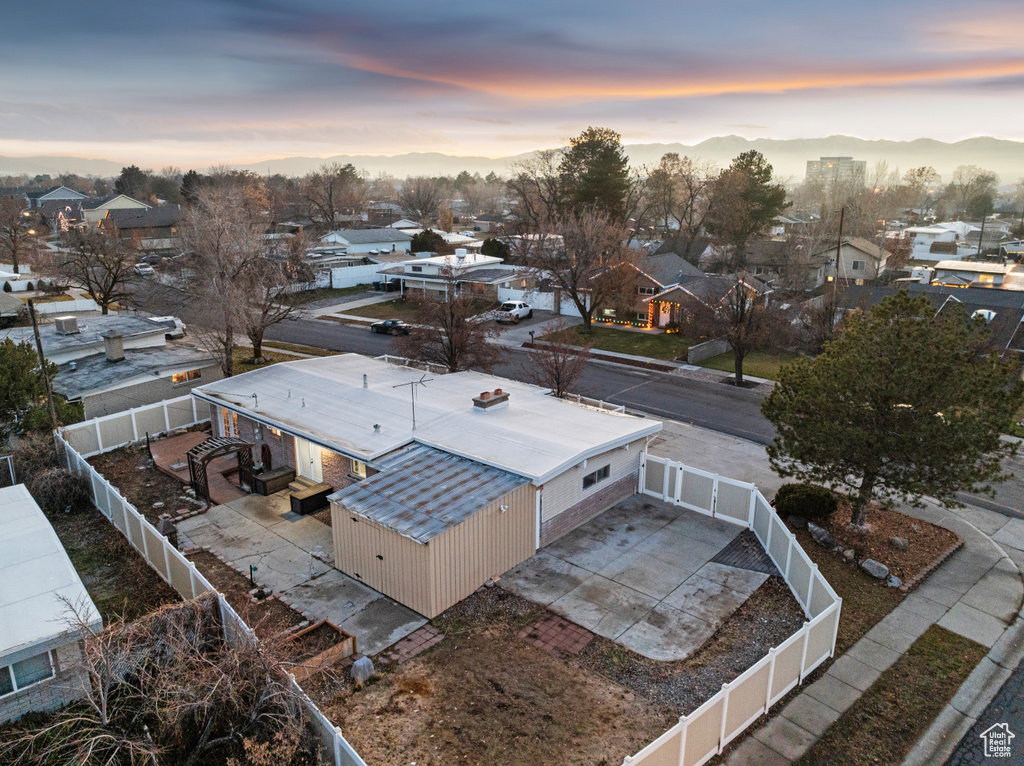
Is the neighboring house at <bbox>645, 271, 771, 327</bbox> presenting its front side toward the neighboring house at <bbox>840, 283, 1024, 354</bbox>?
no

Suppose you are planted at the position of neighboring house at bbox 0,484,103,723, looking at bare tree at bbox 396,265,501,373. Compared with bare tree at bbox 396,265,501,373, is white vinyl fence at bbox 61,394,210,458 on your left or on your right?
left

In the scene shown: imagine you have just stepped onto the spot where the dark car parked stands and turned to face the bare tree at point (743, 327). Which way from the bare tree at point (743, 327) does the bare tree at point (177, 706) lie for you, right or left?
right

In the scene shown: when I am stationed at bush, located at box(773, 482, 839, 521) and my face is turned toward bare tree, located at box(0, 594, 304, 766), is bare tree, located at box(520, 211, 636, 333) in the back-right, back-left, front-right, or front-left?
back-right

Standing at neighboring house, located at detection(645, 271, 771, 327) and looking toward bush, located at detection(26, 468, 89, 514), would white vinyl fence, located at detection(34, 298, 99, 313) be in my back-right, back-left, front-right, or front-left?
front-right

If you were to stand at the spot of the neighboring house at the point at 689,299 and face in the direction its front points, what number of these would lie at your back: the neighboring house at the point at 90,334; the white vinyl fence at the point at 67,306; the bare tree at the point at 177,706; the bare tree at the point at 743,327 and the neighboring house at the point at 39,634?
0

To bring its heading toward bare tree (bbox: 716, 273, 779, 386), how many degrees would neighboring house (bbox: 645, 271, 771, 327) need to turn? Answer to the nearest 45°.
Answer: approximately 45° to its left

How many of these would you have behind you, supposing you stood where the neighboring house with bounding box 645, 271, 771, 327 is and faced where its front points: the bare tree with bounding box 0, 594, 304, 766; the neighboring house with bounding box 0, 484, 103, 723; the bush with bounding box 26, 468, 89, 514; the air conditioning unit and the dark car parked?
0

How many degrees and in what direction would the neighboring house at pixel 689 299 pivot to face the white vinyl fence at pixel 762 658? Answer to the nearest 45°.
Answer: approximately 45° to its left

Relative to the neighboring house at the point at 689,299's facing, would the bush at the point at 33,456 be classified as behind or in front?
in front

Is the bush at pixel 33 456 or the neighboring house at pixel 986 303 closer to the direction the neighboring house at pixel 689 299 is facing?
the bush

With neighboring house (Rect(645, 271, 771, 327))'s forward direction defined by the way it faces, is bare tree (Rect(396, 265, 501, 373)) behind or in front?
in front

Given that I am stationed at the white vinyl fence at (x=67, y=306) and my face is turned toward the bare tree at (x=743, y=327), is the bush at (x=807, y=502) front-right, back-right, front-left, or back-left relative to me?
front-right

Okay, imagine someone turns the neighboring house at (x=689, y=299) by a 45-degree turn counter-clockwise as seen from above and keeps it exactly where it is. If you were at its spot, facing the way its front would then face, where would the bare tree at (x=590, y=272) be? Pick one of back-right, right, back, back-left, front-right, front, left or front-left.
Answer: right

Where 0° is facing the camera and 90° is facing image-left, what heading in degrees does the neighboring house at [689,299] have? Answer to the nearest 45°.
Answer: approximately 45°
